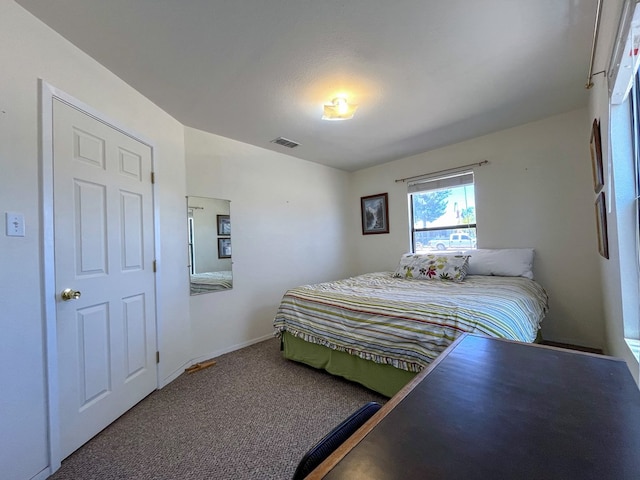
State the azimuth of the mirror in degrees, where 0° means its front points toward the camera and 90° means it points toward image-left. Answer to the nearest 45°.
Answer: approximately 315°

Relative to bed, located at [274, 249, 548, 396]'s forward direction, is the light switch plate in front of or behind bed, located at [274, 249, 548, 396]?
in front

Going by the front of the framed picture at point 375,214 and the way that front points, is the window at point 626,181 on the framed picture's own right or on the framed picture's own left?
on the framed picture's own left

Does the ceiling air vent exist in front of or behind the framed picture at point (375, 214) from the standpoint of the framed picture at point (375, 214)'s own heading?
in front

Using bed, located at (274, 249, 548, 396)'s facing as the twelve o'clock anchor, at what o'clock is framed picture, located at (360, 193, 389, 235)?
The framed picture is roughly at 4 o'clock from the bed.

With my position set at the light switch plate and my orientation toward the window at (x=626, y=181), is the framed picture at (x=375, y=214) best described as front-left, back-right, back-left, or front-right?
front-left

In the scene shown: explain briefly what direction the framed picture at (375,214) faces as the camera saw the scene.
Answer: facing the viewer and to the left of the viewer

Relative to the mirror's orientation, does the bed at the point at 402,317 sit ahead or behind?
ahead

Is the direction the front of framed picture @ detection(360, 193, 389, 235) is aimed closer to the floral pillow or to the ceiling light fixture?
the ceiling light fixture

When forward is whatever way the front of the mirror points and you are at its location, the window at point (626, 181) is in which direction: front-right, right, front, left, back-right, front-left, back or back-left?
front

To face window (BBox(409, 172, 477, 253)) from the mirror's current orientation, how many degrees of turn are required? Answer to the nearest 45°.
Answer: approximately 45° to its left

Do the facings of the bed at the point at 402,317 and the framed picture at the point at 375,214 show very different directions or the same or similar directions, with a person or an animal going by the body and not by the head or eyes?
same or similar directions

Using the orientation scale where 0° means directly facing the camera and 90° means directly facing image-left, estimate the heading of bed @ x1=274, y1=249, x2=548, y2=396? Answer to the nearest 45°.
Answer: approximately 45°
